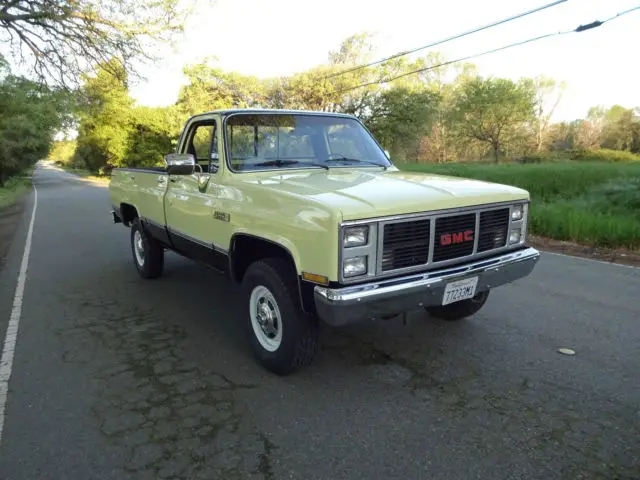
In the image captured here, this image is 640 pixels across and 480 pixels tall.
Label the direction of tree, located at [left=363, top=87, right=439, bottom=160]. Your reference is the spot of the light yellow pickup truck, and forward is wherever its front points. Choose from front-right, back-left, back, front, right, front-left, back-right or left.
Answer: back-left

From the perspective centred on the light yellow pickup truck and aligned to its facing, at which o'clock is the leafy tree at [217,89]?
The leafy tree is roughly at 7 o'clock from the light yellow pickup truck.

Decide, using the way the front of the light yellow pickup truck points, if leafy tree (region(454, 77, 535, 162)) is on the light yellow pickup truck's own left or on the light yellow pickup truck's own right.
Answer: on the light yellow pickup truck's own left

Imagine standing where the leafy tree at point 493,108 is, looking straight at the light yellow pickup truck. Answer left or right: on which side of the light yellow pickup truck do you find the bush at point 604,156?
left

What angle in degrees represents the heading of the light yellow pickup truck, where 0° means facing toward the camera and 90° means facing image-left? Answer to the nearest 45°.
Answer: approximately 315°

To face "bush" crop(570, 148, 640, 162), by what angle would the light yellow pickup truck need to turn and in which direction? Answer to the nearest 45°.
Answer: approximately 90° to its left

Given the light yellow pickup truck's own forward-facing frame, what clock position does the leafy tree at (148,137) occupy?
The leafy tree is roughly at 7 o'clock from the light yellow pickup truck.

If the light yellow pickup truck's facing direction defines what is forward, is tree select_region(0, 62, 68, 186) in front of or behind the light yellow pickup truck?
behind
